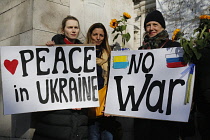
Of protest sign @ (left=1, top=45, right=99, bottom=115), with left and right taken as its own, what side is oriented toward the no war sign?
left

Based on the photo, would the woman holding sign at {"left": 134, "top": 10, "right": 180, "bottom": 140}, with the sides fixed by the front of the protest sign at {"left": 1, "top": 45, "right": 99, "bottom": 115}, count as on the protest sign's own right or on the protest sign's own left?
on the protest sign's own left

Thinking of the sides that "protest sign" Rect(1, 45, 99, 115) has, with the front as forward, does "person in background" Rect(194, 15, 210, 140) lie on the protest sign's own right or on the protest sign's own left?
on the protest sign's own left

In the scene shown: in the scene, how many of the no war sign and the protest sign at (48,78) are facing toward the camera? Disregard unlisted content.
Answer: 2

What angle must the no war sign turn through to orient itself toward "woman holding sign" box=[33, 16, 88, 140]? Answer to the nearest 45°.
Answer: approximately 90° to its right

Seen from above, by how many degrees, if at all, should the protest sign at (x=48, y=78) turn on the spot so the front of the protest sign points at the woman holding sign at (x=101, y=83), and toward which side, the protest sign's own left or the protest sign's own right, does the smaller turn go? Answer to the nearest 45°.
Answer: approximately 90° to the protest sign's own left

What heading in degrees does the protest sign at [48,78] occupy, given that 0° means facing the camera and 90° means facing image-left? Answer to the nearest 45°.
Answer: approximately 0°

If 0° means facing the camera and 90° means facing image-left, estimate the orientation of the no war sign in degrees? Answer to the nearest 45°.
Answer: approximately 0°
